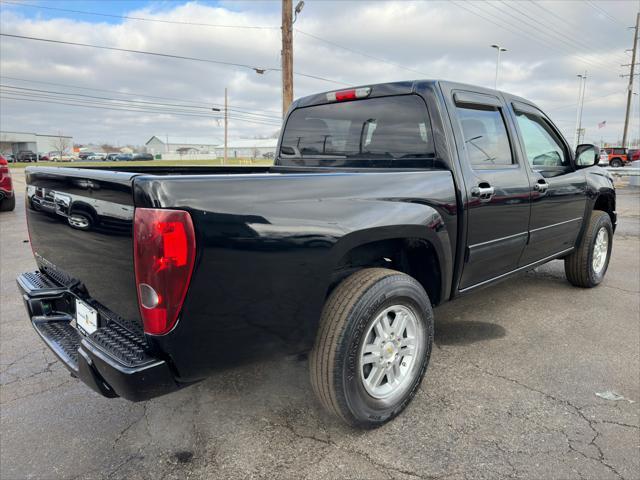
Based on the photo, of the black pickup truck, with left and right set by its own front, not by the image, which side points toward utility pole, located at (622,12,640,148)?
front

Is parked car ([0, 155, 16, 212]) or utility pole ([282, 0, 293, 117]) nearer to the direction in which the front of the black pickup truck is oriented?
the utility pole

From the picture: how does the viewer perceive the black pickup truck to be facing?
facing away from the viewer and to the right of the viewer

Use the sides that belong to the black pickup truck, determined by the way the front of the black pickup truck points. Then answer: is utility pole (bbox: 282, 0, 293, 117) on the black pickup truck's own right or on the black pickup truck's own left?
on the black pickup truck's own left

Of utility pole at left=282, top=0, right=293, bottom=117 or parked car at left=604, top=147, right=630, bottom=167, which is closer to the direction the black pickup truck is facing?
the parked car

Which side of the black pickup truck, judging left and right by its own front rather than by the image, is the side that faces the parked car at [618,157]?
front

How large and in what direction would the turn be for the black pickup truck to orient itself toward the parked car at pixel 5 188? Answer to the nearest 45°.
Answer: approximately 90° to its left
